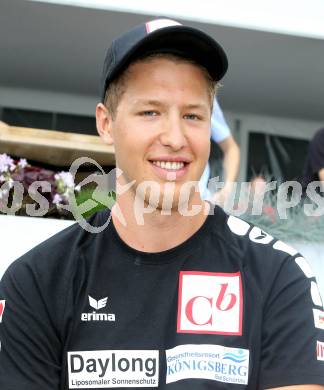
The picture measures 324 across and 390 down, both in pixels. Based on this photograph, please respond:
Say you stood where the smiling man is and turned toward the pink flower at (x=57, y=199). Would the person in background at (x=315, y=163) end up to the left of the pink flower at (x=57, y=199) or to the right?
right

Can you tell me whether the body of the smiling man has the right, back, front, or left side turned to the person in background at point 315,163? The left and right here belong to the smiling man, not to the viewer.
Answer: back

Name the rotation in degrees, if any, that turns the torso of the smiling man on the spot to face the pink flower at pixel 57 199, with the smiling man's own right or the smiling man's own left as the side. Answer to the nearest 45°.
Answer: approximately 180°

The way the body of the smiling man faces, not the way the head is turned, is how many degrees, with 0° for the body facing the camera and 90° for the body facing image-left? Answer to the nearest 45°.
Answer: approximately 0°
